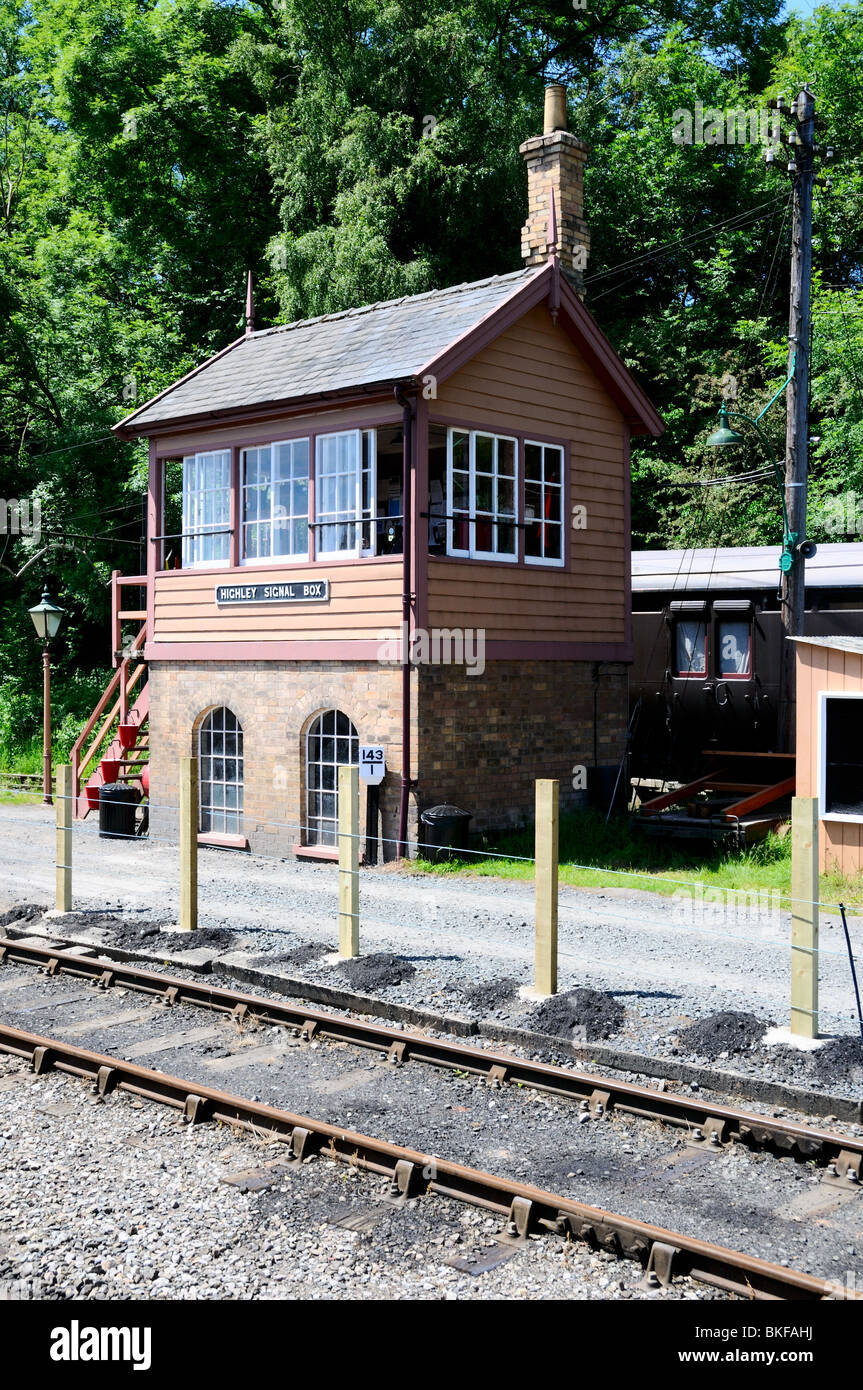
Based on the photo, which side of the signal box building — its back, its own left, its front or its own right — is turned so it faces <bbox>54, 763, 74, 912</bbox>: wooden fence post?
front

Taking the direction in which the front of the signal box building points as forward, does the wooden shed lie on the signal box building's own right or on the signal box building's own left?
on the signal box building's own left

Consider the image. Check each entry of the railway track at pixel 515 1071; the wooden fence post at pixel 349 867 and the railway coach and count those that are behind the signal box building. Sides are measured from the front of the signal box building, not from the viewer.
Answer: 1

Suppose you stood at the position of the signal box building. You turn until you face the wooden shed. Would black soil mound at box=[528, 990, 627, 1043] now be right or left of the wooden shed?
right

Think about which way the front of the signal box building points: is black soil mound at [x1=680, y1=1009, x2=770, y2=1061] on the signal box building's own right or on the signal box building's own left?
on the signal box building's own left

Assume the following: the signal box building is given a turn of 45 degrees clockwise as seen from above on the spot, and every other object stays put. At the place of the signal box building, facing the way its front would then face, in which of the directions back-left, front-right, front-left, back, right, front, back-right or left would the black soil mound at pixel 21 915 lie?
front-left

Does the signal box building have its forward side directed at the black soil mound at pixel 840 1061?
no

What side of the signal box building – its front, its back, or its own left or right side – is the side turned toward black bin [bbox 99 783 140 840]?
right

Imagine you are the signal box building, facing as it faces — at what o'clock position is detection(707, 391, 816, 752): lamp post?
The lamp post is roughly at 8 o'clock from the signal box building.

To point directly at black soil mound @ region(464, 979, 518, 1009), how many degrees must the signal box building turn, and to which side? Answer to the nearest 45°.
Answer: approximately 45° to its left

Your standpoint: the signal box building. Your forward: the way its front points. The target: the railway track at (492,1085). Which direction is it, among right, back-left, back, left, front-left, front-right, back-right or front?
front-left

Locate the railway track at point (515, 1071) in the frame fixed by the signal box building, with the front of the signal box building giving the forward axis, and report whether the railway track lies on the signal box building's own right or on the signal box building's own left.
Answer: on the signal box building's own left

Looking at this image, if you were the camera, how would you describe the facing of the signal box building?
facing the viewer and to the left of the viewer

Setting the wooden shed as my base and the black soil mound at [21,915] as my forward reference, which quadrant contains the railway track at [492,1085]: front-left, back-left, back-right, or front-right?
front-left
